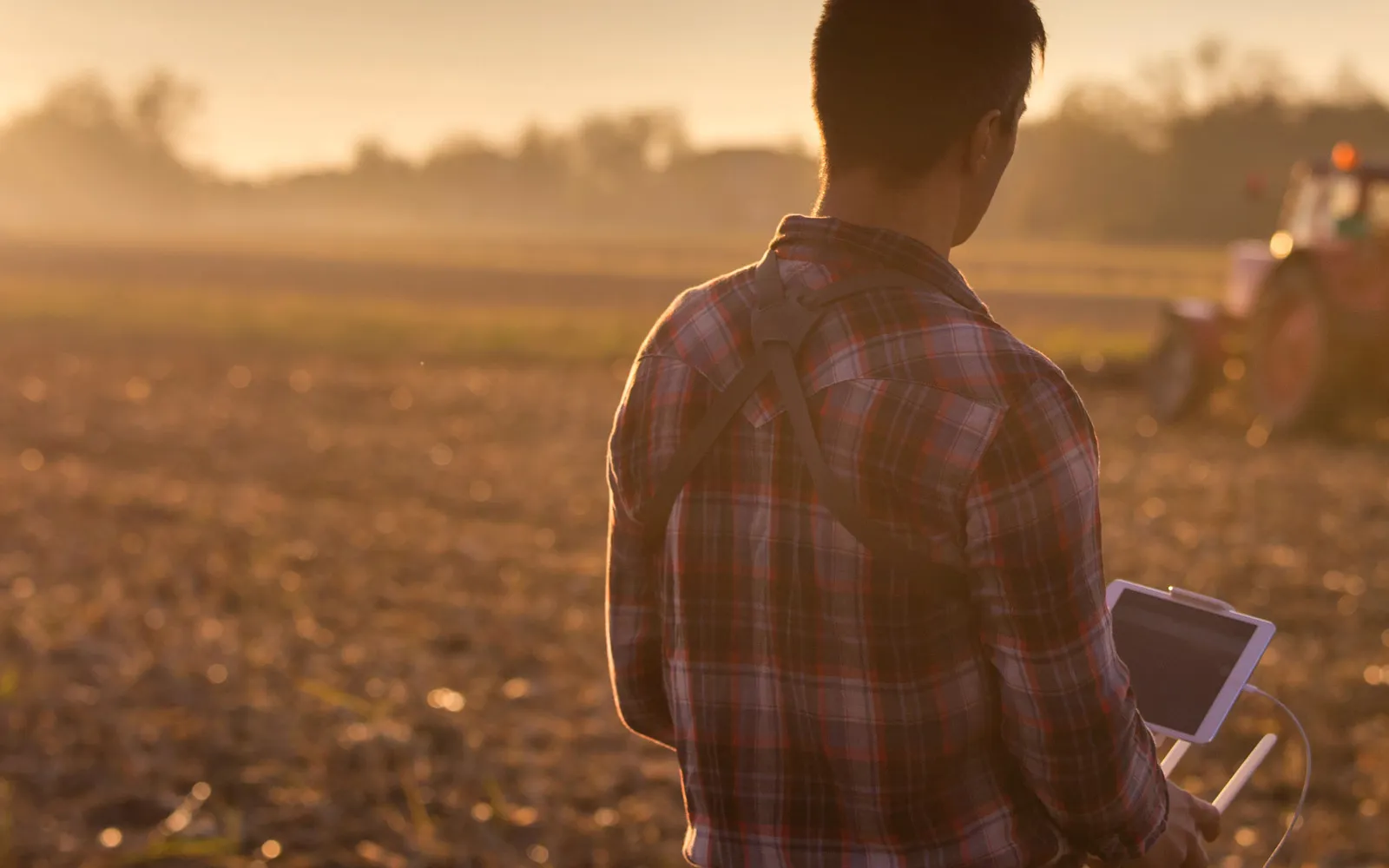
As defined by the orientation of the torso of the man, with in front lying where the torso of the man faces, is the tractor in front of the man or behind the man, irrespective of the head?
in front

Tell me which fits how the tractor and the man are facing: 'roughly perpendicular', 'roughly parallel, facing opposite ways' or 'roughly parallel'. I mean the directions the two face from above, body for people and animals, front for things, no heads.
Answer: roughly perpendicular

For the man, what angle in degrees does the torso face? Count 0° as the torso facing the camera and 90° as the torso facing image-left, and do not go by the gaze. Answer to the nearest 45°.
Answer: approximately 225°

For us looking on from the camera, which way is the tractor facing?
facing away from the viewer and to the left of the viewer

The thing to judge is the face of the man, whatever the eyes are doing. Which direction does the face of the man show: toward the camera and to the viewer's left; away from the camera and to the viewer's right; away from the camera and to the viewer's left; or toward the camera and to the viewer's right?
away from the camera and to the viewer's right

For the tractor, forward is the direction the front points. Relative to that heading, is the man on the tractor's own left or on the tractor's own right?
on the tractor's own left

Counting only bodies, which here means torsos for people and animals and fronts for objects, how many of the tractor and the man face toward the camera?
0
